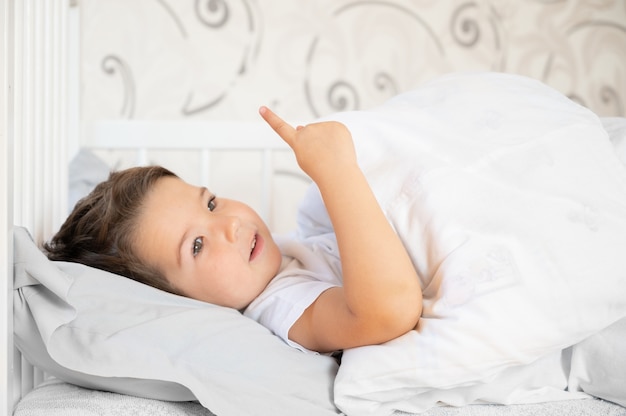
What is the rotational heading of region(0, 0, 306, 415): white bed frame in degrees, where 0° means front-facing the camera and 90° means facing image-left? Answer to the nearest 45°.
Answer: approximately 270°
